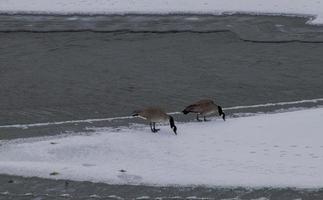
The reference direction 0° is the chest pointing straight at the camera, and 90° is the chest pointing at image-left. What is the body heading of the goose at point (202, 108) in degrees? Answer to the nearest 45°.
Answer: approximately 270°

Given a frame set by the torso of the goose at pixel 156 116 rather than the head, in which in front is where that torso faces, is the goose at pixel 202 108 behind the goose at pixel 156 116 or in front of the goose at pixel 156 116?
in front

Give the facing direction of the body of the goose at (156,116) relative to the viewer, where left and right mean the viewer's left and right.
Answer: facing to the right of the viewer

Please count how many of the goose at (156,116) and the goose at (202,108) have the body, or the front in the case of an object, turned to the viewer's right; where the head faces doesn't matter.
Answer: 2
